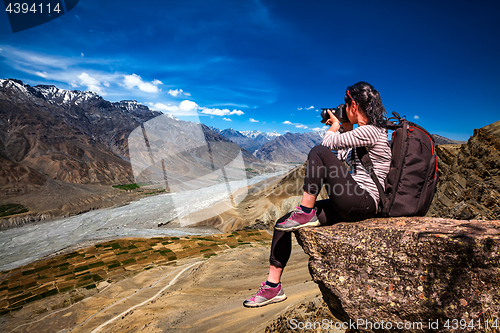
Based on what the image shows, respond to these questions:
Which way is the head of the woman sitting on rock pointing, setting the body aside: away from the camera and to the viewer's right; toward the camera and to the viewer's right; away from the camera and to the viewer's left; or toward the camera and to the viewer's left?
away from the camera and to the viewer's left

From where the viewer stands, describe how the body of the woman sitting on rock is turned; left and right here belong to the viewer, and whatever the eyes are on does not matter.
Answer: facing to the left of the viewer
